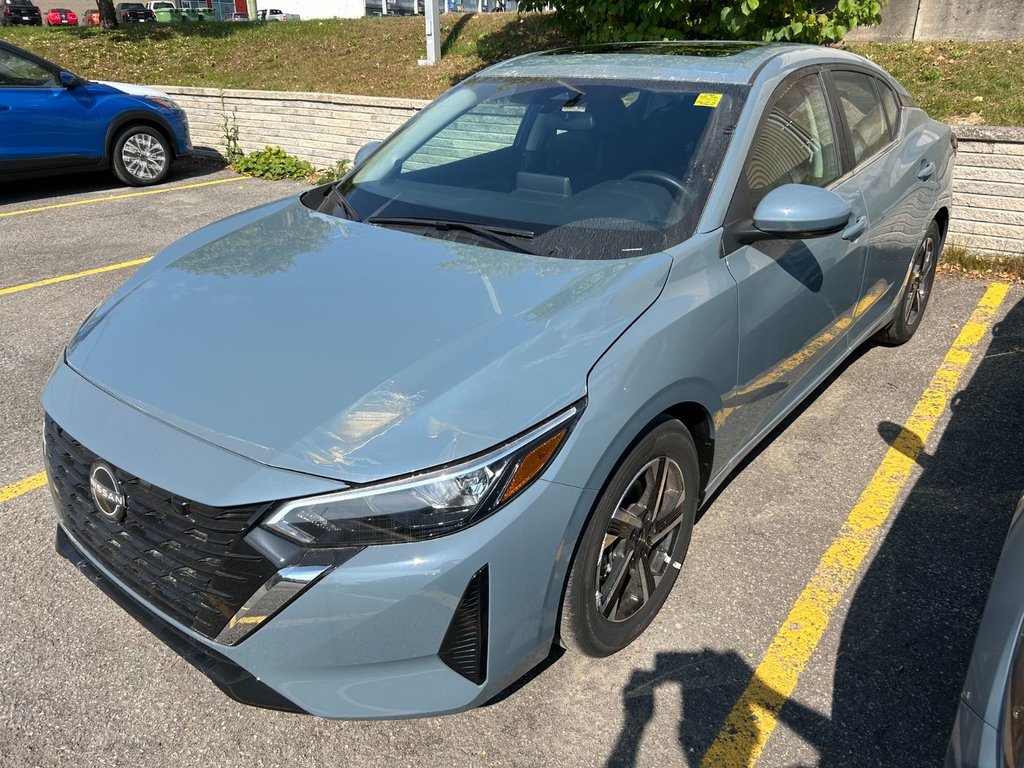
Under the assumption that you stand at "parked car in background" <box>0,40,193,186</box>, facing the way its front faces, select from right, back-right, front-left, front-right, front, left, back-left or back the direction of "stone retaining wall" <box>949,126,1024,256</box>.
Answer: front-right

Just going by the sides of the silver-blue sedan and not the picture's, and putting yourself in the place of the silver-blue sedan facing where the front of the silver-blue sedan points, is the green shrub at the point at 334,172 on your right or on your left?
on your right

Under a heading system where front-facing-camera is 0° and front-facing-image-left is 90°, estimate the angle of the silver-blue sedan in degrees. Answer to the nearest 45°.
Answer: approximately 45°

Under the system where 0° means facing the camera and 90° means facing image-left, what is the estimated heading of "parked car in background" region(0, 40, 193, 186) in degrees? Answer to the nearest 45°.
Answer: approximately 270°

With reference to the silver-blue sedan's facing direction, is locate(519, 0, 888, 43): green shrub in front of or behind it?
behind

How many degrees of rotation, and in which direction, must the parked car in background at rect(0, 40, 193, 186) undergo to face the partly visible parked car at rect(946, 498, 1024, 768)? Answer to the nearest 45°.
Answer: approximately 90° to its right

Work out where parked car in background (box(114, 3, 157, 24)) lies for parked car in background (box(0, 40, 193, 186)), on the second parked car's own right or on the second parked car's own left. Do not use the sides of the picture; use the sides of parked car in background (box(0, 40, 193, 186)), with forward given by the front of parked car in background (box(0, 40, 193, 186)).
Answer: on the second parked car's own left

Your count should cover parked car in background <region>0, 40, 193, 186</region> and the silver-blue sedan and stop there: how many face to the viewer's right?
1

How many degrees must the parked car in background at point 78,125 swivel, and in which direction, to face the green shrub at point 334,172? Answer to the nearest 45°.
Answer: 0° — it already faces it

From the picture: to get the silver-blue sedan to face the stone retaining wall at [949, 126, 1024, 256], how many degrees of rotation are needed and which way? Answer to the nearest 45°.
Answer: approximately 180°

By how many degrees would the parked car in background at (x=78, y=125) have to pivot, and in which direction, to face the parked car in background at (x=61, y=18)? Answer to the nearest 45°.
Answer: approximately 90° to its left
